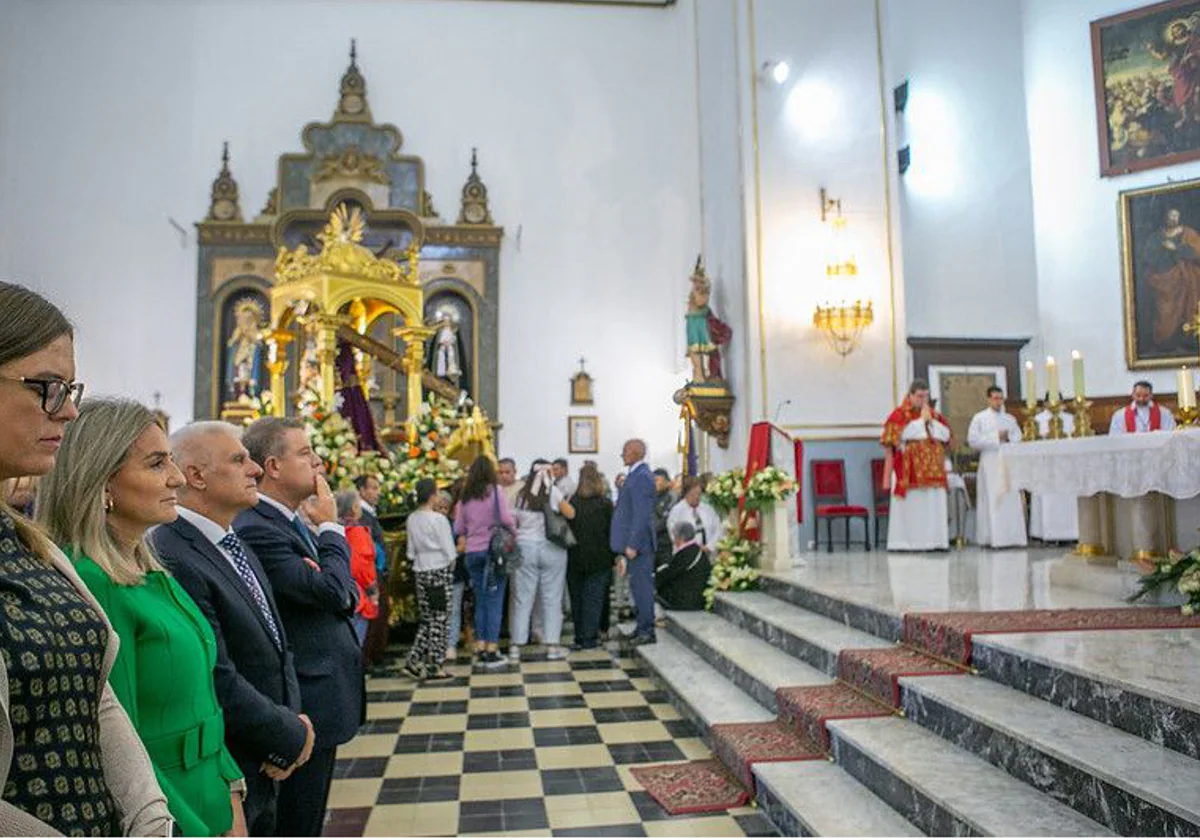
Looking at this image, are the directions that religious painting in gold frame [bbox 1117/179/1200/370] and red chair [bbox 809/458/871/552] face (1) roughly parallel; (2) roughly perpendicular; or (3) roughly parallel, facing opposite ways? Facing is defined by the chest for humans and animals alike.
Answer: roughly perpendicular

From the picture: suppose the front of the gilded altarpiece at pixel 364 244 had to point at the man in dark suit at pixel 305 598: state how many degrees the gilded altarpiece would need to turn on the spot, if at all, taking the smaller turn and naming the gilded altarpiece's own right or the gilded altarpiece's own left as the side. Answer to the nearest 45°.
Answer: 0° — it already faces them

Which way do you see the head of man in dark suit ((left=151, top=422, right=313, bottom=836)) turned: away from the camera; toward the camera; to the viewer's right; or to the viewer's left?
to the viewer's right

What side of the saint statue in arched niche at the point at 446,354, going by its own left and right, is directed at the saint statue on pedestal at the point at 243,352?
right

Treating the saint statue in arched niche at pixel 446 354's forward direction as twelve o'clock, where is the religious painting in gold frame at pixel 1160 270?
The religious painting in gold frame is roughly at 10 o'clock from the saint statue in arched niche.

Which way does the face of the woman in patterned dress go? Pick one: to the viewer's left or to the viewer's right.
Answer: to the viewer's right

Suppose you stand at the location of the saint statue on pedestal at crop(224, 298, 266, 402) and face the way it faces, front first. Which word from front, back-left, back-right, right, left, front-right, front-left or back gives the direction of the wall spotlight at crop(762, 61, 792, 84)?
front-left

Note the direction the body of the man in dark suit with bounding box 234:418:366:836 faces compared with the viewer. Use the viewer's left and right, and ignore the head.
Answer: facing to the right of the viewer

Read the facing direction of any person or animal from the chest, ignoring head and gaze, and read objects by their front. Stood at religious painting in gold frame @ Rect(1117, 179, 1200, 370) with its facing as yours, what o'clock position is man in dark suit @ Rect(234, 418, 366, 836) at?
The man in dark suit is roughly at 11 o'clock from the religious painting in gold frame.

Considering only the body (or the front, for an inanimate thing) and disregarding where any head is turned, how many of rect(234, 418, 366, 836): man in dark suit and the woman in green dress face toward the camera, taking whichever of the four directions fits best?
0

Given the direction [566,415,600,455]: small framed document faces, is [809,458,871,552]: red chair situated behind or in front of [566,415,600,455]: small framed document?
in front

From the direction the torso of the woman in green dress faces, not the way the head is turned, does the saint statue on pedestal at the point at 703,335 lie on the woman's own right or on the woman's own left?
on the woman's own left

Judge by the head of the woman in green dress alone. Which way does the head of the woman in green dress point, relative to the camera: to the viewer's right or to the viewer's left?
to the viewer's right

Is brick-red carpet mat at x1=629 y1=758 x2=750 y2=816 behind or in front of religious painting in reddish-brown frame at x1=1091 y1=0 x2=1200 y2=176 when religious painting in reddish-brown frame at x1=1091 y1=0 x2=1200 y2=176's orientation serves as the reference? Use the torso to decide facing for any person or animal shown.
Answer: in front

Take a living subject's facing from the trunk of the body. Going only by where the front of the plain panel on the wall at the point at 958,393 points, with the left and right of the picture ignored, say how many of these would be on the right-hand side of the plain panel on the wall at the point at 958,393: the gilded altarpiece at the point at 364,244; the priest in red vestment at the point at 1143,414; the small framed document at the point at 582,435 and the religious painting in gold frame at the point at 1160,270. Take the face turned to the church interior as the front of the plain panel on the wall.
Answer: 2

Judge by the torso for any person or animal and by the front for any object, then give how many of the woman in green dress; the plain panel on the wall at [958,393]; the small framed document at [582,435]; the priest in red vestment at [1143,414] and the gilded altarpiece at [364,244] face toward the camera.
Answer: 4
